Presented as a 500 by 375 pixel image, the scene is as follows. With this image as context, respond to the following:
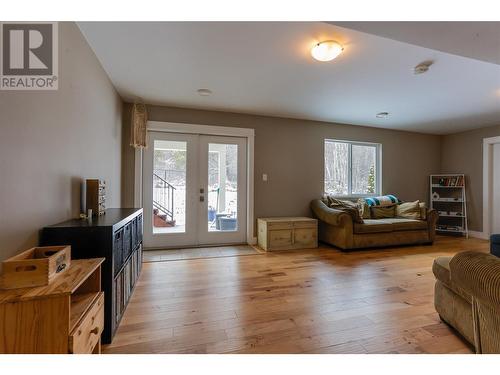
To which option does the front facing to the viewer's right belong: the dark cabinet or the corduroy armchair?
the dark cabinet

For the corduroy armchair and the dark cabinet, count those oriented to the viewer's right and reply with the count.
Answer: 1

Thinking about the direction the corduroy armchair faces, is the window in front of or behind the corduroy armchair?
in front

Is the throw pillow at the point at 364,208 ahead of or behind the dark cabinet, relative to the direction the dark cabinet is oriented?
ahead

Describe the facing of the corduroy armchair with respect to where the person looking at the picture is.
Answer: facing away from the viewer and to the left of the viewer

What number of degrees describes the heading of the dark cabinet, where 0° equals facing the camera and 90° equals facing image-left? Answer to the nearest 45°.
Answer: approximately 270°

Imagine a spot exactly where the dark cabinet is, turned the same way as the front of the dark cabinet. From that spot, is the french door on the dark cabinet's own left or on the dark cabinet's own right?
on the dark cabinet's own left

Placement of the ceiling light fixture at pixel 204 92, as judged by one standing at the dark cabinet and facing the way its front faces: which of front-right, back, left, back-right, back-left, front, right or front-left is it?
front-left

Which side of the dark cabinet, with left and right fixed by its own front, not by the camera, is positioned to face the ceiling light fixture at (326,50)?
front

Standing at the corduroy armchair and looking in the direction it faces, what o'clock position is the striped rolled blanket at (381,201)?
The striped rolled blanket is roughly at 1 o'clock from the corduroy armchair.

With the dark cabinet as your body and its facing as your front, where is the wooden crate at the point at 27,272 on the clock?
The wooden crate is roughly at 4 o'clock from the dark cabinet.
